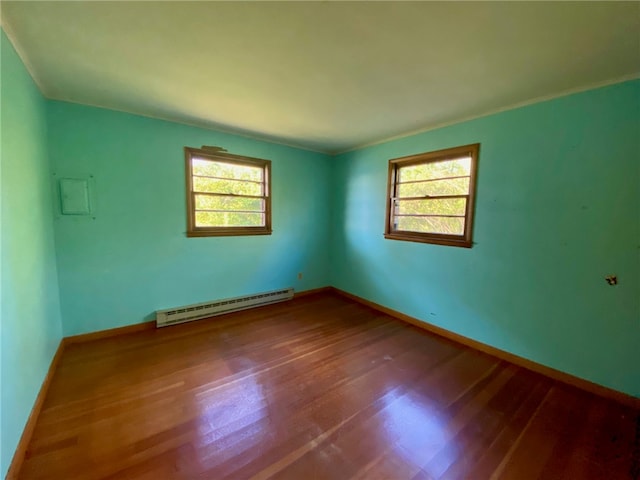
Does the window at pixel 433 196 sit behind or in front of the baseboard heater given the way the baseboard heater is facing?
in front

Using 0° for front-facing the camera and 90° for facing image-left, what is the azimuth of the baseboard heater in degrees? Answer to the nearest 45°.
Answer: approximately 315°
